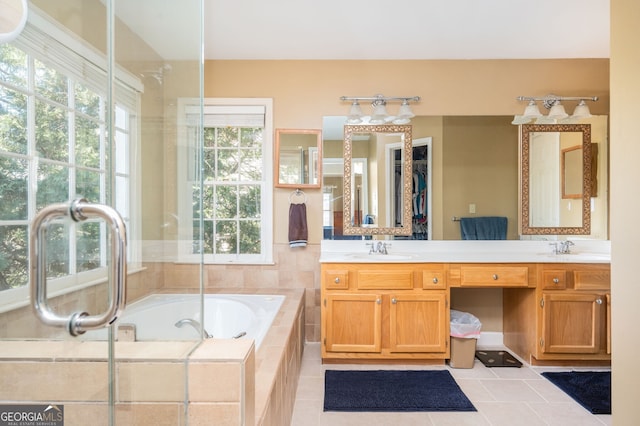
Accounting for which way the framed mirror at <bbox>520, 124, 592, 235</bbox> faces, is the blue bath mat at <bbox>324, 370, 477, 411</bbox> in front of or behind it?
in front

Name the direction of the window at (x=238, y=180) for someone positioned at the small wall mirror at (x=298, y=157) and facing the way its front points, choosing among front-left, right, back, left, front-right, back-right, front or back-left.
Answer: right

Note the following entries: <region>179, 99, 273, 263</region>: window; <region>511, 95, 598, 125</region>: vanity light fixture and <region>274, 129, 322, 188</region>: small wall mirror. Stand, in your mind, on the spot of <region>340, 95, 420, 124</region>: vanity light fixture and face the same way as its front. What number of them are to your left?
1

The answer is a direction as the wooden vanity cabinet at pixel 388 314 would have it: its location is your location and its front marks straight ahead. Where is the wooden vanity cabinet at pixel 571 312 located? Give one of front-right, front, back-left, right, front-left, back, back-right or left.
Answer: left

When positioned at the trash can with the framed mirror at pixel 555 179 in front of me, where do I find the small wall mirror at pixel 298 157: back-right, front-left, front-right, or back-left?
back-left

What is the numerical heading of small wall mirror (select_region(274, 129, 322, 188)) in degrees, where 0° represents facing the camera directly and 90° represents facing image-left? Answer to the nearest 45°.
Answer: approximately 0°

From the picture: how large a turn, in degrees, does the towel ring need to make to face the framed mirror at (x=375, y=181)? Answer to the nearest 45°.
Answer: approximately 90° to its left

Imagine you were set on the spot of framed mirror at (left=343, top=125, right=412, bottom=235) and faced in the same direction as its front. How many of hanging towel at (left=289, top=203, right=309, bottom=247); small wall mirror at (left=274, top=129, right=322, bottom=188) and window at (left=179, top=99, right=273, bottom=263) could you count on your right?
3

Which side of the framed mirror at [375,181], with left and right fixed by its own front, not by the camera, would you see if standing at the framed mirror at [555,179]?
left

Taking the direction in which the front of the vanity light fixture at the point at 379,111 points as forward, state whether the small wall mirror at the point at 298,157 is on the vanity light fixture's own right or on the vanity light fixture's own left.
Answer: on the vanity light fixture's own right
